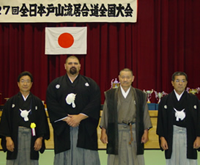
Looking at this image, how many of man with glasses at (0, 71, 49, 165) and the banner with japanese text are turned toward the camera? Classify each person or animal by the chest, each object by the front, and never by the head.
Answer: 2

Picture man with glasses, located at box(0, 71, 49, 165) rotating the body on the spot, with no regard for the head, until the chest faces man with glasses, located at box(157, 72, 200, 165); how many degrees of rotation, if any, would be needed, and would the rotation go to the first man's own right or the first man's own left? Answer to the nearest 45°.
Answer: approximately 90° to the first man's own left

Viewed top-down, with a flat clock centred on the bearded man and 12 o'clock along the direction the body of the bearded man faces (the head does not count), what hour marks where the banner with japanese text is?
The banner with japanese text is roughly at 6 o'clock from the bearded man.

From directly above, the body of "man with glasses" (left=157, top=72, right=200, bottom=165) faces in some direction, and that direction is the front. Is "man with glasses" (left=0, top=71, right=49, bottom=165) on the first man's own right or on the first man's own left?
on the first man's own right

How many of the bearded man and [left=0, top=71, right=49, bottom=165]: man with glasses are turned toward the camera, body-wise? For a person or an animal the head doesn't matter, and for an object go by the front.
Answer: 2

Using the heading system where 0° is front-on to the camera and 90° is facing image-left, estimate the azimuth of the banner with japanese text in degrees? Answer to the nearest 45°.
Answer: approximately 0°

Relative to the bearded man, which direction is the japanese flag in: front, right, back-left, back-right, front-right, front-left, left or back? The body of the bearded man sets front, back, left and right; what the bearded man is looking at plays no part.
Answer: back

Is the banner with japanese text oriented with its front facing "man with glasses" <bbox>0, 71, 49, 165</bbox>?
yes

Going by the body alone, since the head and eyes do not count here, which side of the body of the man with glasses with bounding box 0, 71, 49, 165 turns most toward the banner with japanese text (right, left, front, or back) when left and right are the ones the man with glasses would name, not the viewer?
back

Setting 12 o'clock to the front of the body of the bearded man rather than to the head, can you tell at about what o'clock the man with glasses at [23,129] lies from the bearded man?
The man with glasses is roughly at 3 o'clock from the bearded man.

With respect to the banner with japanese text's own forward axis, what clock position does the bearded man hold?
The bearded man is roughly at 12 o'clock from the banner with japanese text.

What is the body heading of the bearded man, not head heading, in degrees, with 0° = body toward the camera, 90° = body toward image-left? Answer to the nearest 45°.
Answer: approximately 0°

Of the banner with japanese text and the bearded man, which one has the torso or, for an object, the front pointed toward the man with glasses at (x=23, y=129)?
the banner with japanese text
